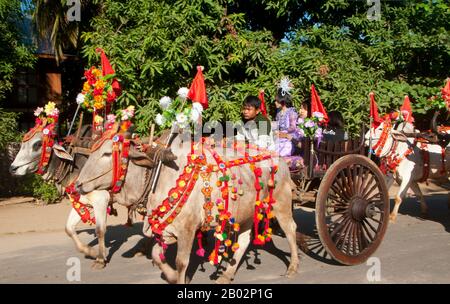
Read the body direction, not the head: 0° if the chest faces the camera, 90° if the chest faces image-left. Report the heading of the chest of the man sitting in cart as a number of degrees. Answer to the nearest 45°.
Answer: approximately 45°

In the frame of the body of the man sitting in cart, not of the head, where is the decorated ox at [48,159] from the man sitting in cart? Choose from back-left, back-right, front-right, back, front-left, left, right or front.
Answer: front-right

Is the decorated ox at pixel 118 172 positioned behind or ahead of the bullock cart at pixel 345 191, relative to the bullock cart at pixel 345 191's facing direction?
ahead

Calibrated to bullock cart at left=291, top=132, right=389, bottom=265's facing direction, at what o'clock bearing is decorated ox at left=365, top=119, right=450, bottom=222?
The decorated ox is roughly at 5 o'clock from the bullock cart.

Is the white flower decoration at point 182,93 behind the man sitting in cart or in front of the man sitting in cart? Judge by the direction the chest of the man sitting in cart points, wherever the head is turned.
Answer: in front

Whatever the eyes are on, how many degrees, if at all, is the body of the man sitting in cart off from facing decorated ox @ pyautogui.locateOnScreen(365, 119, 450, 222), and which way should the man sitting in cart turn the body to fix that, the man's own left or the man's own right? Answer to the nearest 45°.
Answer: approximately 180°

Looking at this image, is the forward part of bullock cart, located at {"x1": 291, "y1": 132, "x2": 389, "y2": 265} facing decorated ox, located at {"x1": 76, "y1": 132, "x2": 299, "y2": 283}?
yes

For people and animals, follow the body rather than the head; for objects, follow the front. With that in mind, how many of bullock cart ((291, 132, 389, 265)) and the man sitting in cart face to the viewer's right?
0

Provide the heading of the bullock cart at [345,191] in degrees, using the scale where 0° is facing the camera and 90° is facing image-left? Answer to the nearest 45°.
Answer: approximately 45°

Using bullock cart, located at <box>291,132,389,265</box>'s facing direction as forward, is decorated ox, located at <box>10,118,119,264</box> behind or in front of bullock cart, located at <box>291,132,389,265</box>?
in front

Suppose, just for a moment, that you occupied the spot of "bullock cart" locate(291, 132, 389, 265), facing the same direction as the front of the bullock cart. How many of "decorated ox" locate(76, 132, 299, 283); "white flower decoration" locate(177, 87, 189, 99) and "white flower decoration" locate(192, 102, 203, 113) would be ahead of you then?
3
